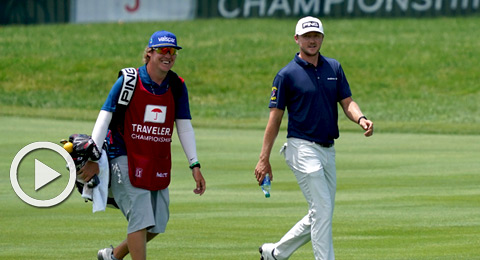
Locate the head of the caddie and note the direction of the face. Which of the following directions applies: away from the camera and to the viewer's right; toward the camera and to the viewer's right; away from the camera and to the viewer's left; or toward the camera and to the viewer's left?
toward the camera and to the viewer's right

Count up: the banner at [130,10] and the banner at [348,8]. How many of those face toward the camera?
2

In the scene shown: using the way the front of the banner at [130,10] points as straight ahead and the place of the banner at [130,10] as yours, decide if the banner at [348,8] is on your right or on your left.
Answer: on your left

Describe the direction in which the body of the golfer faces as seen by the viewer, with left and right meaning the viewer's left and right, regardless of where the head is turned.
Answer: facing the viewer and to the right of the viewer

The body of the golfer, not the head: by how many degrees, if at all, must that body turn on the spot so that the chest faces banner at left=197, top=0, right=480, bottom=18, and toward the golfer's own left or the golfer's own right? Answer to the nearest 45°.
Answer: approximately 135° to the golfer's own left

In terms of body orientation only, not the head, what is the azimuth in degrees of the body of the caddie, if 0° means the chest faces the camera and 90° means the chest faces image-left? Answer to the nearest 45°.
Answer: approximately 315°

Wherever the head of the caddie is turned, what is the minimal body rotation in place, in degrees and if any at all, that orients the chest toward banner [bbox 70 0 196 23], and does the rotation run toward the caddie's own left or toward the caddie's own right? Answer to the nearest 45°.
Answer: approximately 135° to the caddie's own left

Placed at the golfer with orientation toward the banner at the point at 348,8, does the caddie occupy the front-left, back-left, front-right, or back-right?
back-left
